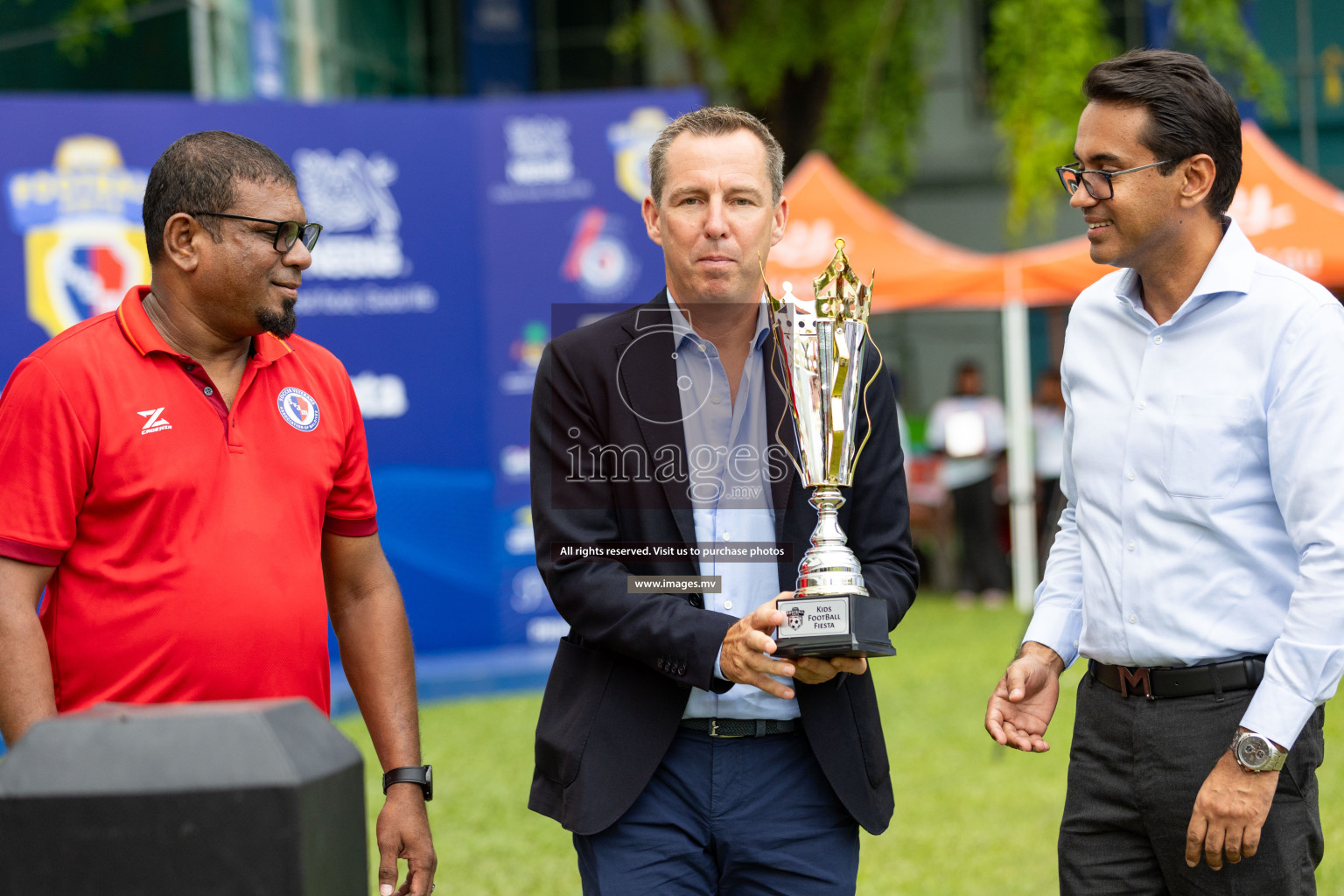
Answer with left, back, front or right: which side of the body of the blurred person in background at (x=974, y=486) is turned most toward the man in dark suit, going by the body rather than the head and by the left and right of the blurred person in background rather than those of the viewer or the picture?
front

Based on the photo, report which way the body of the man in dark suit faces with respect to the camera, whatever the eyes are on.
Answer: toward the camera

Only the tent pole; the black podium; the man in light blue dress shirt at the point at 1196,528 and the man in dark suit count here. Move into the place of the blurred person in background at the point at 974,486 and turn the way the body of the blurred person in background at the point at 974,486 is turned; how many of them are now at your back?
0

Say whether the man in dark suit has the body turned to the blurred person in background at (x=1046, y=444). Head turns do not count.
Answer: no

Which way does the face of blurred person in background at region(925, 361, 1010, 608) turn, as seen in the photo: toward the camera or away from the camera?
toward the camera

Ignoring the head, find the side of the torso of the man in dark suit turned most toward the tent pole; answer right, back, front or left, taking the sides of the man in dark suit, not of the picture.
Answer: back

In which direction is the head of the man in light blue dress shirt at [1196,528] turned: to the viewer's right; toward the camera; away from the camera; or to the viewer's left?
to the viewer's left

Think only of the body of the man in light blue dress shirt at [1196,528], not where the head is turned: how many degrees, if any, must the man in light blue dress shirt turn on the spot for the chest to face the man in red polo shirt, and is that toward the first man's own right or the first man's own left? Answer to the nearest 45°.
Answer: approximately 45° to the first man's own right

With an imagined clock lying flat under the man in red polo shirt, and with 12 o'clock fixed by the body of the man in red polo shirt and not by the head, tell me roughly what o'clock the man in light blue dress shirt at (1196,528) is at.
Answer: The man in light blue dress shirt is roughly at 11 o'clock from the man in red polo shirt.

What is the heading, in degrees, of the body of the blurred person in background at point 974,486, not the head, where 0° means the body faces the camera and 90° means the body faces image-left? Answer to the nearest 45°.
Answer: approximately 0°

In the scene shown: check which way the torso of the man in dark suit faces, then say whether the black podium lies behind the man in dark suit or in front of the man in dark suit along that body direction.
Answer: in front

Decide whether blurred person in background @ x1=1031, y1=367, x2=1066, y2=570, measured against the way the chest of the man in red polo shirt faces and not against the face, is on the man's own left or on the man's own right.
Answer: on the man's own left

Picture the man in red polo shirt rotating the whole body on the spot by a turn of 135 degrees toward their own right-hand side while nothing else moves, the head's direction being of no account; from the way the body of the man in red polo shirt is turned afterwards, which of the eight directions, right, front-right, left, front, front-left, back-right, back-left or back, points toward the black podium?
left

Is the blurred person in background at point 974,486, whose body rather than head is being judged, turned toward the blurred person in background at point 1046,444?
no

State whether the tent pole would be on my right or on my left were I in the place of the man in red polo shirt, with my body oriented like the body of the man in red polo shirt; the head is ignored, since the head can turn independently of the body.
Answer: on my left

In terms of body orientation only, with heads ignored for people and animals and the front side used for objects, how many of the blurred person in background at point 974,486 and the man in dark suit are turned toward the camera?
2
